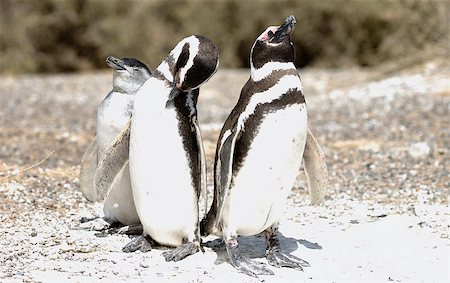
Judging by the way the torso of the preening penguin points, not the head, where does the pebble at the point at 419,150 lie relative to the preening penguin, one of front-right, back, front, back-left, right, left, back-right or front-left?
back

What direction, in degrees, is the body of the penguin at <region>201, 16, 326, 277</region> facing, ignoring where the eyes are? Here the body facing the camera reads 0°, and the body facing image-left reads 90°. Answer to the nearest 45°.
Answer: approximately 315°

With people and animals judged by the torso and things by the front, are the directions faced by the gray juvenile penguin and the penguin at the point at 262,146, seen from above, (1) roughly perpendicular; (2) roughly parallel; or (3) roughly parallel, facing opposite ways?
roughly perpendicular

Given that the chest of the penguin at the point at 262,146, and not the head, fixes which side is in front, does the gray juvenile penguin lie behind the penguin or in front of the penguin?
behind

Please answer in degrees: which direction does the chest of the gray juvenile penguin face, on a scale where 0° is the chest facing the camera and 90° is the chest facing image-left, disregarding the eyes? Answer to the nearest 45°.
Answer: approximately 45°

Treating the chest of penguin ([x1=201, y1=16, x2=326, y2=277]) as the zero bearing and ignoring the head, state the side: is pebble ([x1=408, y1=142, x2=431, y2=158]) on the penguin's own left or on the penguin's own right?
on the penguin's own left

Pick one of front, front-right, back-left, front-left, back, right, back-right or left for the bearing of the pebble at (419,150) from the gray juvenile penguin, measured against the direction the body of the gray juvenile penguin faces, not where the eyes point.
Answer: back

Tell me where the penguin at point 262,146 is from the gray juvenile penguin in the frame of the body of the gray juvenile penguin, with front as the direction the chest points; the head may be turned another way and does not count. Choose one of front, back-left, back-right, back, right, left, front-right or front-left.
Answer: left

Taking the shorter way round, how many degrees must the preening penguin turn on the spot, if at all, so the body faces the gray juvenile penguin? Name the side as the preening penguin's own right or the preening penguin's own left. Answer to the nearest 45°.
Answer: approximately 90° to the preening penguin's own right

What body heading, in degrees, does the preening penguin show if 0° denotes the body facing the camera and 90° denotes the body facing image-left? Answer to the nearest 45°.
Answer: approximately 45°

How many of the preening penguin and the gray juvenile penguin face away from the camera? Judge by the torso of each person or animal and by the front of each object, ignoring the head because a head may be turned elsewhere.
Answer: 0
